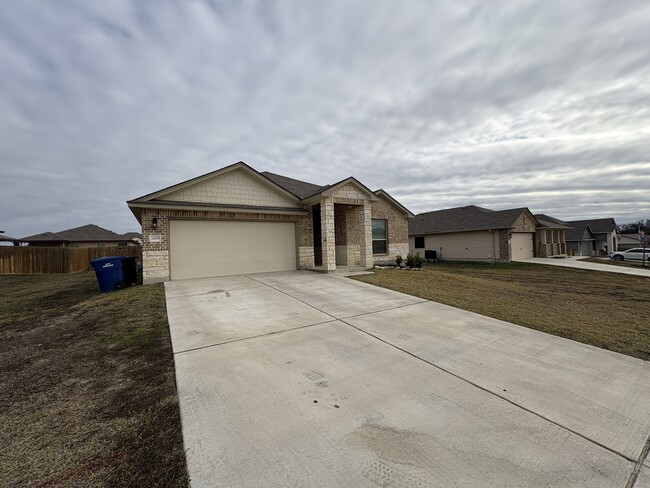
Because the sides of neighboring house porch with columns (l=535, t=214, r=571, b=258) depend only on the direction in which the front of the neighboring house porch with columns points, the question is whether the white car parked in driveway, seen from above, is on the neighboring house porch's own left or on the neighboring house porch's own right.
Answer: on the neighboring house porch's own left

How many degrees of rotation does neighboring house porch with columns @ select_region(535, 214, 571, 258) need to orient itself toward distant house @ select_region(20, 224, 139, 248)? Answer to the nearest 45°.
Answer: approximately 90° to its right

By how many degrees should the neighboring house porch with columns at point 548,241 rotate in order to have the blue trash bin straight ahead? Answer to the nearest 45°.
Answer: approximately 45° to its right

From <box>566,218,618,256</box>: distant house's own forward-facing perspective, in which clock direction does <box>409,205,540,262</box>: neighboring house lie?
The neighboring house is roughly at 2 o'clock from the distant house.

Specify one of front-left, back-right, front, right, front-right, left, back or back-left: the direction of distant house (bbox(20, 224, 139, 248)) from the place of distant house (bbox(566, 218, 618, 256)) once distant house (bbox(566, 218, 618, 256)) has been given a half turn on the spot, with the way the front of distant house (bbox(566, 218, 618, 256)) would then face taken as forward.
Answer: left

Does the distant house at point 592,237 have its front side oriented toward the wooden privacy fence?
no

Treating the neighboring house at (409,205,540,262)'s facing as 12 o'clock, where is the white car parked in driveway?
The white car parked in driveway is roughly at 9 o'clock from the neighboring house.

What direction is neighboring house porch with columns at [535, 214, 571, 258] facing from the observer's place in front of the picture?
facing the viewer and to the right of the viewer

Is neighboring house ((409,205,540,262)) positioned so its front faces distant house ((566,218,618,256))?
no

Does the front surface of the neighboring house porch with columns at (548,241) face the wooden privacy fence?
no

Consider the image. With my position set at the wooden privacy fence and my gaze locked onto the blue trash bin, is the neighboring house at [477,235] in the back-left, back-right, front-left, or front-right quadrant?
front-left

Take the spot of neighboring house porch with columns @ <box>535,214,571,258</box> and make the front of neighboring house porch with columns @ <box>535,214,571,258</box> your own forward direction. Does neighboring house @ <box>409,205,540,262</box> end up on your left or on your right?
on your right

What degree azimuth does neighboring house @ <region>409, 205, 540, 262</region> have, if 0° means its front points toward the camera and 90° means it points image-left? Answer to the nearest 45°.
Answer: approximately 315°

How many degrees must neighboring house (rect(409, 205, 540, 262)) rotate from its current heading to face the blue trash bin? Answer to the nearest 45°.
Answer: approximately 90° to its right

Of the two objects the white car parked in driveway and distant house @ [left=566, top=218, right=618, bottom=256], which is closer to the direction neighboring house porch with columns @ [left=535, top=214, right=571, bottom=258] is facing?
the white car parked in driveway

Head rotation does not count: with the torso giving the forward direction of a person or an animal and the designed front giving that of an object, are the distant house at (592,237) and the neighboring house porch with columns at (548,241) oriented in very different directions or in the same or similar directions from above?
same or similar directions

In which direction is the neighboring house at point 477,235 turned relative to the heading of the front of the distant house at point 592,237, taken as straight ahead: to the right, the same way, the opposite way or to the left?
the same way

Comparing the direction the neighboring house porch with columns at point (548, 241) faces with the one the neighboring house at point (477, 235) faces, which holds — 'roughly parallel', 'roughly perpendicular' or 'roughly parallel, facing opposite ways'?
roughly parallel
